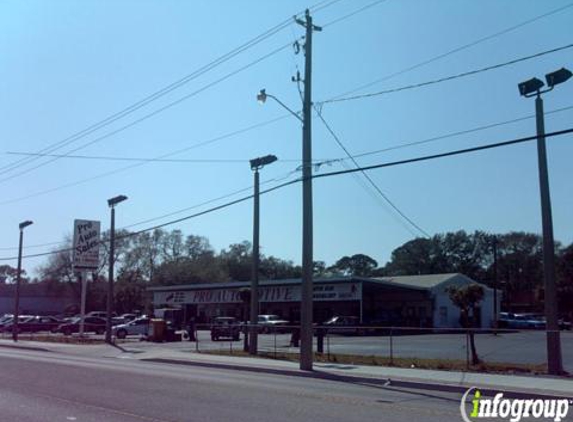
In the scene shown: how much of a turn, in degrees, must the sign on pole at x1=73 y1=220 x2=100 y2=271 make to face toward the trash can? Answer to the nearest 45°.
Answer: approximately 45° to its left

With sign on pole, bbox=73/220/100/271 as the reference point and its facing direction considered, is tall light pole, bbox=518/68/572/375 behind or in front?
in front

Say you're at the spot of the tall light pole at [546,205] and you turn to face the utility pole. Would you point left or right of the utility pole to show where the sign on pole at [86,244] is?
right

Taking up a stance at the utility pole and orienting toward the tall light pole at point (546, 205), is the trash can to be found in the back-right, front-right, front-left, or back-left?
back-left

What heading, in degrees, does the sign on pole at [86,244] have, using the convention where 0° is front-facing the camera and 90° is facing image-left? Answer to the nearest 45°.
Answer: approximately 0°

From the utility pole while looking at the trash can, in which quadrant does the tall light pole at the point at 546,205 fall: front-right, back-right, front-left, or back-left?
back-right

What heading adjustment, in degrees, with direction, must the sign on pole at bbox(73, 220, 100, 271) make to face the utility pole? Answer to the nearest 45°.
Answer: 0° — it already faces it

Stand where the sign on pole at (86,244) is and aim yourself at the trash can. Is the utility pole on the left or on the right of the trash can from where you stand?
right
